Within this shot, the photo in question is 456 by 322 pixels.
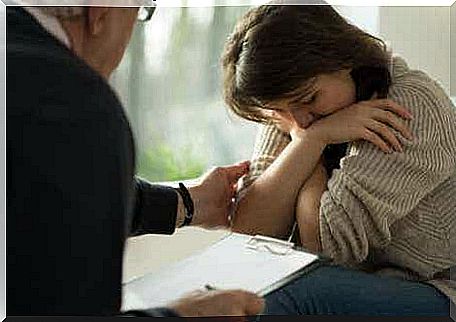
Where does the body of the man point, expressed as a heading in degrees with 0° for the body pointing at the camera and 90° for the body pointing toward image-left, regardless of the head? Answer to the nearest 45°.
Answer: approximately 225°

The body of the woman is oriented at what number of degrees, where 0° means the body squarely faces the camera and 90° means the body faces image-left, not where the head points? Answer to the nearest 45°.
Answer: approximately 45°

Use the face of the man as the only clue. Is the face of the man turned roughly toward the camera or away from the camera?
away from the camera
